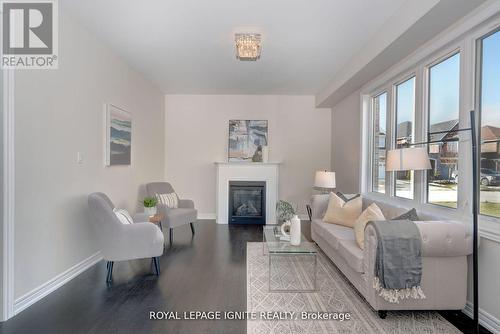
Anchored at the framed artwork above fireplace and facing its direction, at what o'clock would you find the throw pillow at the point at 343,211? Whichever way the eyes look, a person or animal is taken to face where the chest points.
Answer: The throw pillow is roughly at 11 o'clock from the framed artwork above fireplace.

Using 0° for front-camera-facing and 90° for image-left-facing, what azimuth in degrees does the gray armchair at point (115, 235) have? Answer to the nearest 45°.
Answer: approximately 270°

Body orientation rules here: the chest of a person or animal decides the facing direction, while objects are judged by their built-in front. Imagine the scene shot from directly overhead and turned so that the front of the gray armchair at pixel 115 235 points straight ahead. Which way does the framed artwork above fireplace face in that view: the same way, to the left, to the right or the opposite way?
to the right

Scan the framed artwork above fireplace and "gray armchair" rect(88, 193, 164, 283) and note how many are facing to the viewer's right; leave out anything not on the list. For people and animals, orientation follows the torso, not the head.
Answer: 1

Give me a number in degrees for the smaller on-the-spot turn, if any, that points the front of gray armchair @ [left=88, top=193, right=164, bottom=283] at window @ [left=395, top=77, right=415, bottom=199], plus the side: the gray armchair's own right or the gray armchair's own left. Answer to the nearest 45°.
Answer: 0° — it already faces it

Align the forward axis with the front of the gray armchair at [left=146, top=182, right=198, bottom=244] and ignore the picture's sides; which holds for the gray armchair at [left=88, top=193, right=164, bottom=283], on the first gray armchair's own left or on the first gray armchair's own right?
on the first gray armchair's own right

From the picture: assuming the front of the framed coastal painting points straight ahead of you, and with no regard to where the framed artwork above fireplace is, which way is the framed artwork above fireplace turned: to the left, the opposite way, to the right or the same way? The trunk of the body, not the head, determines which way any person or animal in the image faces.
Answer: to the right

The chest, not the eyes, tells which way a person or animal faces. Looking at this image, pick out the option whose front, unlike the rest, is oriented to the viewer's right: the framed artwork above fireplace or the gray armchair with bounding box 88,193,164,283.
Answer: the gray armchair

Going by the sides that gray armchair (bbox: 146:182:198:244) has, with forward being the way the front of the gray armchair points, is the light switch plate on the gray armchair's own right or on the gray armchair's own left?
on the gray armchair's own right

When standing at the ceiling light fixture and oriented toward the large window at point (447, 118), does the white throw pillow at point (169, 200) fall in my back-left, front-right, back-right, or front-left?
back-left
